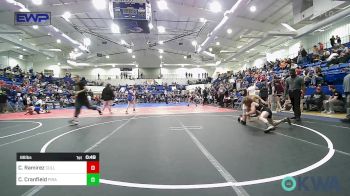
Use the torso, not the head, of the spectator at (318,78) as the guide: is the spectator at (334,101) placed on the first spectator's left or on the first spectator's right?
on the first spectator's left

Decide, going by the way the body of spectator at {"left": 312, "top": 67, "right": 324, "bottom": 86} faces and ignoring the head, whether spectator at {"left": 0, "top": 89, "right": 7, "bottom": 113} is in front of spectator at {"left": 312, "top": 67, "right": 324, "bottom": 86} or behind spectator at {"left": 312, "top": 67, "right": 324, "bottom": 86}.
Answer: in front

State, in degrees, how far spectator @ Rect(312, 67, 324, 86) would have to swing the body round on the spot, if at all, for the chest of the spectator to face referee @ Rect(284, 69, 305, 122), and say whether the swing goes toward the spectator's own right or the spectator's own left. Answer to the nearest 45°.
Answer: approximately 45° to the spectator's own left

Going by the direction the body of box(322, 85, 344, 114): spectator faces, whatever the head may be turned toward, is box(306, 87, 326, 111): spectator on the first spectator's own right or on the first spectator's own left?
on the first spectator's own right

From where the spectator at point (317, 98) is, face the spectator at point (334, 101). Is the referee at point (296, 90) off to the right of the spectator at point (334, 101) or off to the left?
right

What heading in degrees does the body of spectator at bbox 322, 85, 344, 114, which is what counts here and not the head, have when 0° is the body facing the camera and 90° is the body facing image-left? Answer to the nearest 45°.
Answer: approximately 90°

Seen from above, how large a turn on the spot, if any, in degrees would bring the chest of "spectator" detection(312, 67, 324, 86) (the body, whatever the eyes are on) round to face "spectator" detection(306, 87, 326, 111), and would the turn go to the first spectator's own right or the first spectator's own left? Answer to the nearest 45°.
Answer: approximately 45° to the first spectator's own left

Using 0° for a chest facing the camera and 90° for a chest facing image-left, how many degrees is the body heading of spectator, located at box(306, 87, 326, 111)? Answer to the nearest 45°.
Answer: approximately 45°
